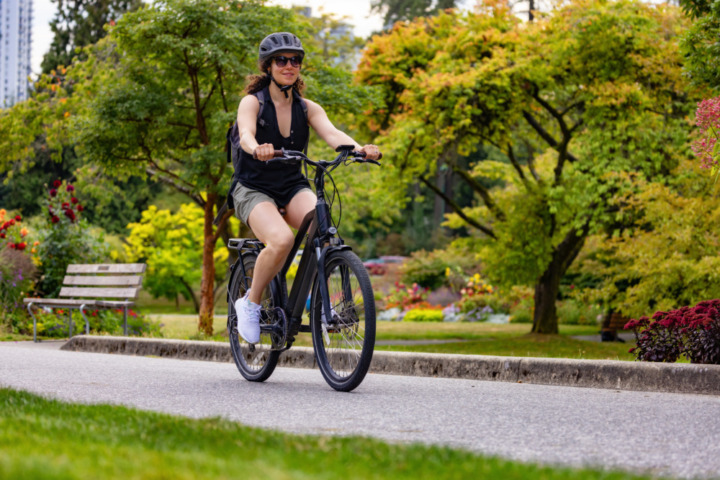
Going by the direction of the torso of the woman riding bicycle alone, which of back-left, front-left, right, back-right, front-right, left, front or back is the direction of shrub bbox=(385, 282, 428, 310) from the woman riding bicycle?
back-left

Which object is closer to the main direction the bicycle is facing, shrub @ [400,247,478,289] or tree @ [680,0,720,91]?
the tree

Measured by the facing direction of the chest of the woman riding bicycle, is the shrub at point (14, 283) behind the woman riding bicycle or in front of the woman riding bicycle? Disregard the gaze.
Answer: behind

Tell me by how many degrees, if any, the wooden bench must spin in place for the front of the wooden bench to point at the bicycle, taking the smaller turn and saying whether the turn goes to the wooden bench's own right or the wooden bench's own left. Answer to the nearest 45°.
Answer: approximately 45° to the wooden bench's own left

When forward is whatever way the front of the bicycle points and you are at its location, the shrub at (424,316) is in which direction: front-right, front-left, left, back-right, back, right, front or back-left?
back-left

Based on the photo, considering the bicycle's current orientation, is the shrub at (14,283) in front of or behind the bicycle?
behind

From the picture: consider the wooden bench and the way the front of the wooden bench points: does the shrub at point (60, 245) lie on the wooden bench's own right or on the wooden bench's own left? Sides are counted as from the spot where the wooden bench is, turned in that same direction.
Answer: on the wooden bench's own right

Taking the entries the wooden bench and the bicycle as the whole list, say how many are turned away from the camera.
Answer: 0

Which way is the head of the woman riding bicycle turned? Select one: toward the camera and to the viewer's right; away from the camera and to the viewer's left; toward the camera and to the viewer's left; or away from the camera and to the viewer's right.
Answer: toward the camera and to the viewer's right

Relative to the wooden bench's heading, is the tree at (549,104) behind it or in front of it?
behind

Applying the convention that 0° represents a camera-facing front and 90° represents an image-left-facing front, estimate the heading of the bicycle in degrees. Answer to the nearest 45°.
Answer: approximately 315°
